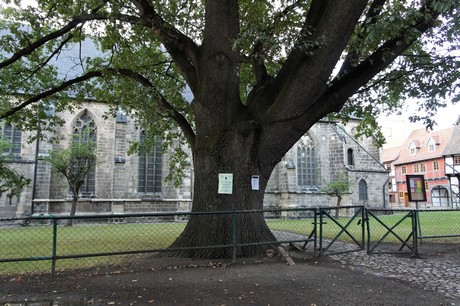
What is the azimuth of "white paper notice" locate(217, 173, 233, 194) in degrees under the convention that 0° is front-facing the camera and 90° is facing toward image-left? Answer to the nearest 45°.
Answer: approximately 0°

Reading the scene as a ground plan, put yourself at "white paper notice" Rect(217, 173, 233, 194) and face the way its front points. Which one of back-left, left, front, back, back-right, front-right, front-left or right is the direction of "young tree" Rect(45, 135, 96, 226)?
back-right

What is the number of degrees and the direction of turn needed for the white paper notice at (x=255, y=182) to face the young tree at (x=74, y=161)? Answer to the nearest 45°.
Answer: approximately 135° to its right

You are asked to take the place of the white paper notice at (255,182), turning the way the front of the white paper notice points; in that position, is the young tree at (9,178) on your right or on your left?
on your right

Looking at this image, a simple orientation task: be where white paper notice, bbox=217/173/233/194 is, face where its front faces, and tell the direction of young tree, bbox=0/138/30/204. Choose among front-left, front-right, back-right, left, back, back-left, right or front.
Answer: back-right

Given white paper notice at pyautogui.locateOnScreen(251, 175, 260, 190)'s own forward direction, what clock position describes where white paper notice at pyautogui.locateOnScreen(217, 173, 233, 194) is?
white paper notice at pyautogui.locateOnScreen(217, 173, 233, 194) is roughly at 2 o'clock from white paper notice at pyautogui.locateOnScreen(251, 175, 260, 190).

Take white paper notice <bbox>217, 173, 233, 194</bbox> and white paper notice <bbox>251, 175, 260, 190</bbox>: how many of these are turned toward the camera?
2

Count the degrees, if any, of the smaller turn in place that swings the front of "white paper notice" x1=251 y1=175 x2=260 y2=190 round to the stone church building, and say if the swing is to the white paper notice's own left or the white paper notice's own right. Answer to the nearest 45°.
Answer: approximately 135° to the white paper notice's own right

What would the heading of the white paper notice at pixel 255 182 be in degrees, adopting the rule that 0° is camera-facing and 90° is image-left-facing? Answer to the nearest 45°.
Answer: approximately 0°
